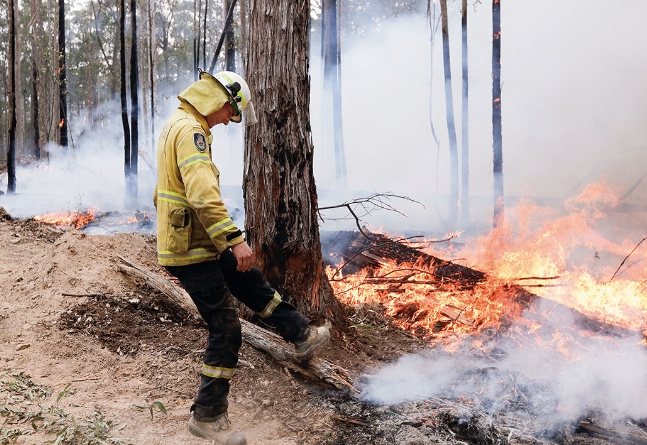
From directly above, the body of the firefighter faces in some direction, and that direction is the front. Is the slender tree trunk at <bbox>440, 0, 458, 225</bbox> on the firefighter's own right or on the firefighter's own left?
on the firefighter's own left

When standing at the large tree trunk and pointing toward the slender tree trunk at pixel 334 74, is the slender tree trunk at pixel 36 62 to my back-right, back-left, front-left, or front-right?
front-left

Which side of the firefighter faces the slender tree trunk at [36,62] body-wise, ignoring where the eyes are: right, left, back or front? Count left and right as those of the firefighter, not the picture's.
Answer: left

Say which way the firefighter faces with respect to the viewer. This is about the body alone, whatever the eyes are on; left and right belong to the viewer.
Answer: facing to the right of the viewer

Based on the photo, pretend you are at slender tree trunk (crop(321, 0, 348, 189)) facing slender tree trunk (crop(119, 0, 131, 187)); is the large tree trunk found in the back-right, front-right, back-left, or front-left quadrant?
front-left

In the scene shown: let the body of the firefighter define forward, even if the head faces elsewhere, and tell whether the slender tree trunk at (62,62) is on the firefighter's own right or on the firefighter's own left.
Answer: on the firefighter's own left

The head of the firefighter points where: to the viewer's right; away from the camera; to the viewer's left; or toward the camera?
to the viewer's right
